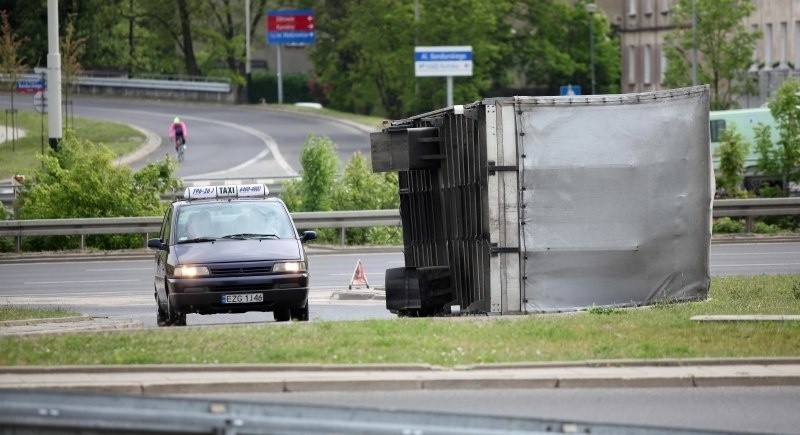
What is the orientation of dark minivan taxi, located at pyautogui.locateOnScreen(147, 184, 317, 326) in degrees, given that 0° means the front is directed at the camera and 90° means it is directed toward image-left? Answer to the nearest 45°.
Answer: approximately 0°

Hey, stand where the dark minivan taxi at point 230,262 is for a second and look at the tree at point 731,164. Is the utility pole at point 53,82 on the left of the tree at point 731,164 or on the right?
left

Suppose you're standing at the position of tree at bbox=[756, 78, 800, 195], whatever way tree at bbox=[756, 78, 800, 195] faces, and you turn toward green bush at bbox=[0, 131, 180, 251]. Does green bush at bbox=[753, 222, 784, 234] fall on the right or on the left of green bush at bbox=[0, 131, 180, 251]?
left

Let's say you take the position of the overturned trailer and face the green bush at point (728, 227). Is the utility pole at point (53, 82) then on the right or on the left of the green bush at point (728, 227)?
left

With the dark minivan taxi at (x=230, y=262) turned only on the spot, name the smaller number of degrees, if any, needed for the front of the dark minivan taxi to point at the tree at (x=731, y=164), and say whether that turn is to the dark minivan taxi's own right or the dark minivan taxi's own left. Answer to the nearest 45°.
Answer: approximately 135° to the dark minivan taxi's own left

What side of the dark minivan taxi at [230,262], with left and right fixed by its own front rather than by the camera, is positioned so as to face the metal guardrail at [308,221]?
back

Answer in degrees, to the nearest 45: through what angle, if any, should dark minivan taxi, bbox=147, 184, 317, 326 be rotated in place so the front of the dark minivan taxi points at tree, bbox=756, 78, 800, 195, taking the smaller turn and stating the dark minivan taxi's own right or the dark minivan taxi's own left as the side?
approximately 135° to the dark minivan taxi's own left

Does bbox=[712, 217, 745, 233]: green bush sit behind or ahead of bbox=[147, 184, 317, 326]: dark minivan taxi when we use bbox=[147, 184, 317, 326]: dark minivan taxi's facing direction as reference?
behind

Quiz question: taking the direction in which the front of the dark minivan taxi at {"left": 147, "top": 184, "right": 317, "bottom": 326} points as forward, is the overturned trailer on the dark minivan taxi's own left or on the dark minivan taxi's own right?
on the dark minivan taxi's own left

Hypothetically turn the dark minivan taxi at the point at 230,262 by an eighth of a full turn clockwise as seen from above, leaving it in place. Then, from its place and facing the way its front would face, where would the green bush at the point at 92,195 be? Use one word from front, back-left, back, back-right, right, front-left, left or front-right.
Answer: back-right

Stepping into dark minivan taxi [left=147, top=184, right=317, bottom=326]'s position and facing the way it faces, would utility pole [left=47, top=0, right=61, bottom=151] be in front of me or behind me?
behind

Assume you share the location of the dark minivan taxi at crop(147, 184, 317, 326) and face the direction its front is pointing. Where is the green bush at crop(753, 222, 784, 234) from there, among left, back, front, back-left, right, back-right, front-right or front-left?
back-left
